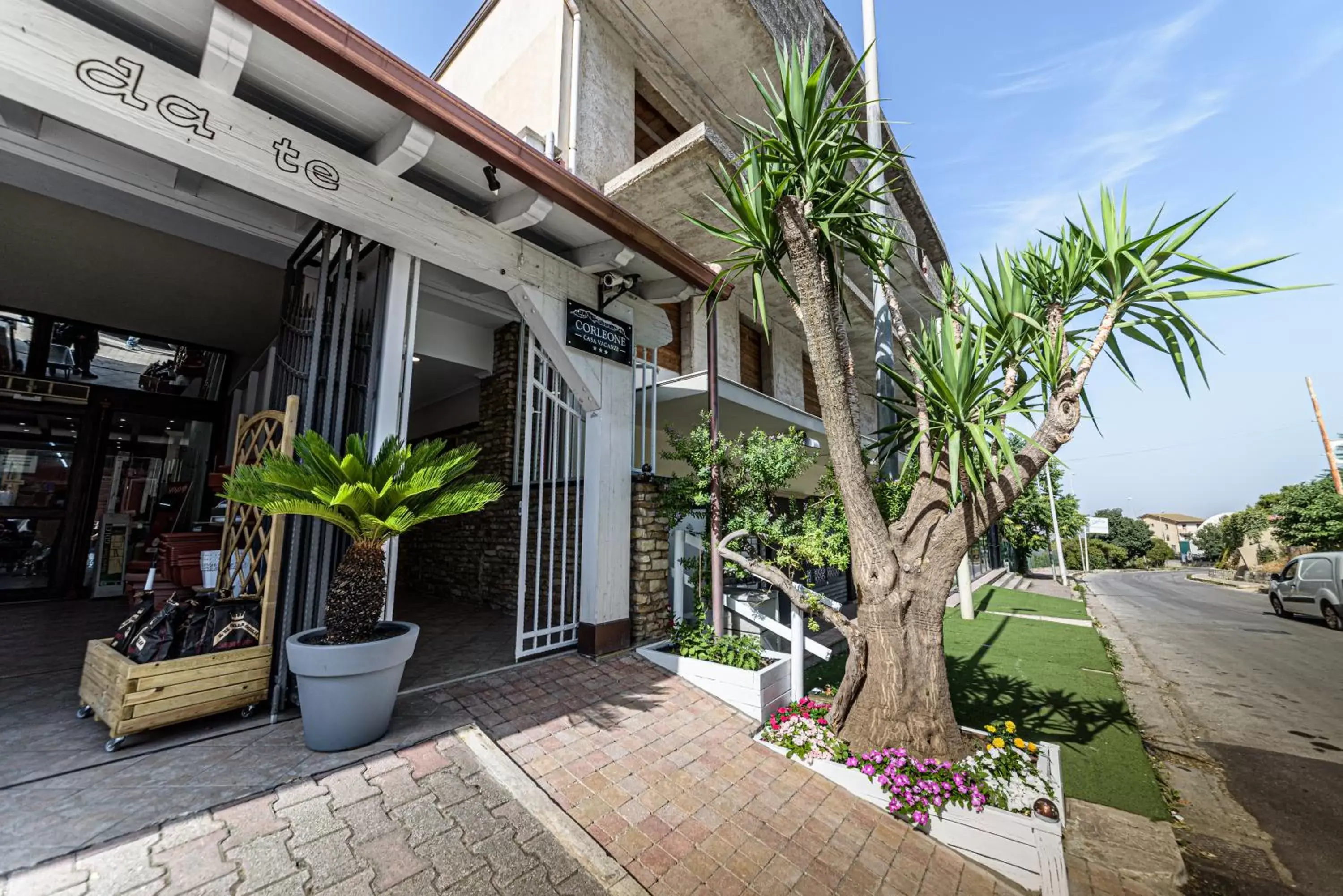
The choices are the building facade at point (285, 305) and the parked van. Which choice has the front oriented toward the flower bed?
the building facade

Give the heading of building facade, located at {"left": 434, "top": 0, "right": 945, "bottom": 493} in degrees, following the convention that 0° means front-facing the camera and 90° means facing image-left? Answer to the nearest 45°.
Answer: approximately 315°

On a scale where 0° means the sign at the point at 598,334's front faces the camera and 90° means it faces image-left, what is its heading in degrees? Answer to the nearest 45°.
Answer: approximately 315°

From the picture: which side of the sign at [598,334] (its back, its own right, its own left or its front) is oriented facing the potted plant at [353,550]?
right
